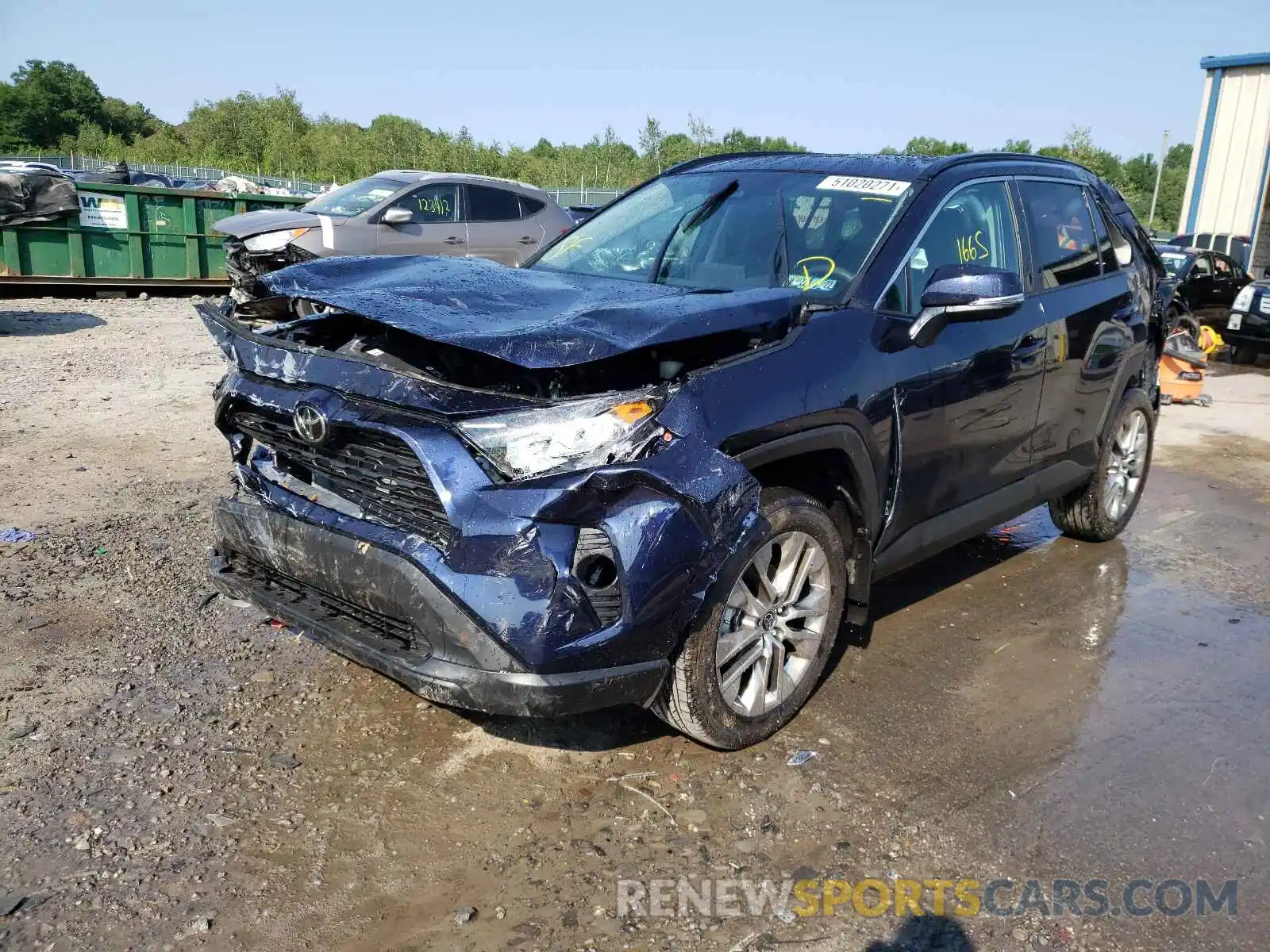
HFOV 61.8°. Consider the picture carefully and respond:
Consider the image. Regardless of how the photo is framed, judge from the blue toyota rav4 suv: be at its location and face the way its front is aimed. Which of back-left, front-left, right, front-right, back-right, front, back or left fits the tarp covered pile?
right

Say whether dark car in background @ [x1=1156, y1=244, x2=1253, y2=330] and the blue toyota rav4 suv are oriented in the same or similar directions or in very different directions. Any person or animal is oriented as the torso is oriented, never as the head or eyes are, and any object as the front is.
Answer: same or similar directions

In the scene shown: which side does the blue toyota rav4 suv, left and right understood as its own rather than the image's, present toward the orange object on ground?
back

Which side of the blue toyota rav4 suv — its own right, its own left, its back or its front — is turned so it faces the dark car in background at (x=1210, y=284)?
back

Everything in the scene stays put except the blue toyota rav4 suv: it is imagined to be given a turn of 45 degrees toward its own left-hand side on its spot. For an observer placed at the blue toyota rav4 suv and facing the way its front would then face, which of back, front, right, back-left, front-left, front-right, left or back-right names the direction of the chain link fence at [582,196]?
back

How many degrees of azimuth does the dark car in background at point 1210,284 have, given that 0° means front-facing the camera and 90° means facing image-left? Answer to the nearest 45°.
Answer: approximately 45°

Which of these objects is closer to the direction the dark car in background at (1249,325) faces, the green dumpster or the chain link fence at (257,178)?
the green dumpster

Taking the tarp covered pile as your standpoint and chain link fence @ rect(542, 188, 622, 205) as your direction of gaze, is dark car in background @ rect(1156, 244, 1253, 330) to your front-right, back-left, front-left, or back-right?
front-right

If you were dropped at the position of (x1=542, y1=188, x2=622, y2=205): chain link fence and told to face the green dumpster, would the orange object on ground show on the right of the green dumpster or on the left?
left

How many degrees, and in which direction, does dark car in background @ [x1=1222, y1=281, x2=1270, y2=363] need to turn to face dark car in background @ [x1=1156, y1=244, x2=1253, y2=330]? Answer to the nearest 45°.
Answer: approximately 135° to its right

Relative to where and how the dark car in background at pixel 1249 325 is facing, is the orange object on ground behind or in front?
in front

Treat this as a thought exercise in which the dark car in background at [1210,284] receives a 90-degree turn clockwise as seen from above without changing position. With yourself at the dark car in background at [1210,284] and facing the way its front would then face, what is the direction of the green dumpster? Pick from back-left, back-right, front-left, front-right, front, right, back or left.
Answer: left

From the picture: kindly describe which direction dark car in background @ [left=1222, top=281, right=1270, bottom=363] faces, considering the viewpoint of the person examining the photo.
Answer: facing the viewer and to the left of the viewer

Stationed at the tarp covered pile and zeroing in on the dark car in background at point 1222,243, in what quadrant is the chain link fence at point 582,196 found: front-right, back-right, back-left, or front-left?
front-left

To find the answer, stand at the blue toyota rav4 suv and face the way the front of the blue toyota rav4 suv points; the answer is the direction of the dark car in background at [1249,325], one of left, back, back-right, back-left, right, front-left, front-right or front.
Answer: back

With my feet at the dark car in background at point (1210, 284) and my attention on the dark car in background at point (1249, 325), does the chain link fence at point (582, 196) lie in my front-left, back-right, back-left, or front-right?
back-right

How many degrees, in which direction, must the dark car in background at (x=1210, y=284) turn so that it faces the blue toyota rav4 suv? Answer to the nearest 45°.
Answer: approximately 45° to its left

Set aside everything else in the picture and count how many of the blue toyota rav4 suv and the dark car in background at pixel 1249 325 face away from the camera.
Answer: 0
